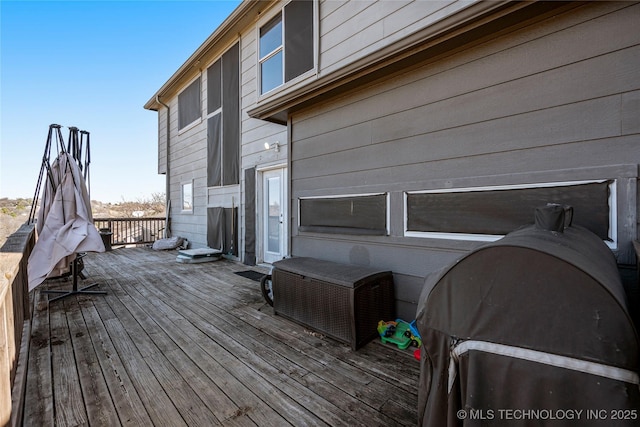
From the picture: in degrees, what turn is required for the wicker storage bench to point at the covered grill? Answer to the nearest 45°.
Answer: approximately 45° to its left

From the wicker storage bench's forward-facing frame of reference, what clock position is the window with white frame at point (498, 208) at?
The window with white frame is roughly at 8 o'clock from the wicker storage bench.

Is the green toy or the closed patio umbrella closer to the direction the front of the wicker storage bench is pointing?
the closed patio umbrella

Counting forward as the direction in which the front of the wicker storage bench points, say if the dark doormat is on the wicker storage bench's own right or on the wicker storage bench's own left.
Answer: on the wicker storage bench's own right

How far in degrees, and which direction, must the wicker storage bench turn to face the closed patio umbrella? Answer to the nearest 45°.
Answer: approximately 45° to its right

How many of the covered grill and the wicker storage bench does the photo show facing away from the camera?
0

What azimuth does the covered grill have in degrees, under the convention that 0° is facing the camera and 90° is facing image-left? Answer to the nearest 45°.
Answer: approximately 90°

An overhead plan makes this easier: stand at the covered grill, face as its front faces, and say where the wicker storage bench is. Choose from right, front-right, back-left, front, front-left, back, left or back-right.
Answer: front-right

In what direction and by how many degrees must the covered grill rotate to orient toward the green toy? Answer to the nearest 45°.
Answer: approximately 45° to its right

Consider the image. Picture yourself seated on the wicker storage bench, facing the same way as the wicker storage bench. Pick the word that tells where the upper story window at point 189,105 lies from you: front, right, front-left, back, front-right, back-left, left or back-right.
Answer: right

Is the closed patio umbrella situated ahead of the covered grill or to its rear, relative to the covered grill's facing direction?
ahead

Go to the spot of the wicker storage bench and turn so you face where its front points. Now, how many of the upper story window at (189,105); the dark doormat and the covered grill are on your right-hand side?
2

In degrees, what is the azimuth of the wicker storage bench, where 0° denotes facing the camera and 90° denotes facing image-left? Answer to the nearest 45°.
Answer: approximately 45°
